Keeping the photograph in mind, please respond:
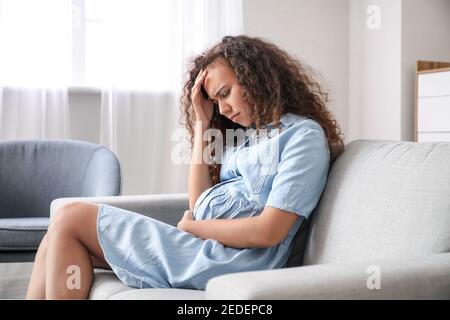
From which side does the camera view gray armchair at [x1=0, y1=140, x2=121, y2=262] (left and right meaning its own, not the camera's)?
front

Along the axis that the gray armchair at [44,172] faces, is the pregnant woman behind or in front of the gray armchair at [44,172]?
in front

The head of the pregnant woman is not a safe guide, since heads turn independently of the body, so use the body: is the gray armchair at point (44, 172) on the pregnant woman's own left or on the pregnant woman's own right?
on the pregnant woman's own right

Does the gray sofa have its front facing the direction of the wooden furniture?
no

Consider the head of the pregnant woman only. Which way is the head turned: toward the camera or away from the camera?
toward the camera

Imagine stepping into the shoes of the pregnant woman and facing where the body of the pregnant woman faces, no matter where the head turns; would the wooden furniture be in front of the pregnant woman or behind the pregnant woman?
behind

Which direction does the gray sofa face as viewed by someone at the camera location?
facing the viewer and to the left of the viewer

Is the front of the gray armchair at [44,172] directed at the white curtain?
no
